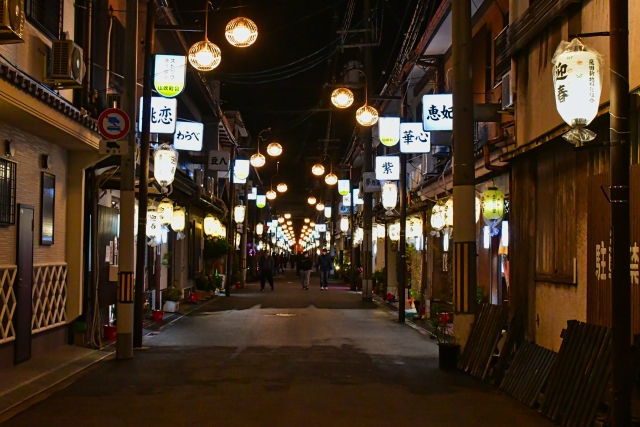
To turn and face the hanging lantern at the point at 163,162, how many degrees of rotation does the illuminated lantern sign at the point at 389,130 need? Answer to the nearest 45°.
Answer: approximately 45° to its right

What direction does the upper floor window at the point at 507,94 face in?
to the viewer's left

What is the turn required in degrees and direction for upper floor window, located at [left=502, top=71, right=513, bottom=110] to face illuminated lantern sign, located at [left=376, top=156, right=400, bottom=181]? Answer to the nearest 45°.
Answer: approximately 90° to its right

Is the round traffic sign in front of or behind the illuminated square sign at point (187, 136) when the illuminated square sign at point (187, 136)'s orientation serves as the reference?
in front

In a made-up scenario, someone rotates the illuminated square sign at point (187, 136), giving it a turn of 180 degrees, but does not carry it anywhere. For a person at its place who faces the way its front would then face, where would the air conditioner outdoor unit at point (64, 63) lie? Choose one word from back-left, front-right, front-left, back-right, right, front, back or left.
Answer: back

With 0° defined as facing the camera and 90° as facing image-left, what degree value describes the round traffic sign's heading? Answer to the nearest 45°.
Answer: approximately 0°

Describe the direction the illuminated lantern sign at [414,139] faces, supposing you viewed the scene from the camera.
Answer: facing the viewer

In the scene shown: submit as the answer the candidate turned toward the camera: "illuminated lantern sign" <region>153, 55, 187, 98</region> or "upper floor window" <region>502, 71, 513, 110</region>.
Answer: the illuminated lantern sign

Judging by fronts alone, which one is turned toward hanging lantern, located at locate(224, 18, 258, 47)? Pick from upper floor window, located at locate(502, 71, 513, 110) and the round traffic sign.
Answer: the upper floor window

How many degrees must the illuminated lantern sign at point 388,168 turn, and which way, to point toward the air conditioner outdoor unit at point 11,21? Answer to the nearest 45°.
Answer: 0° — it already faces it

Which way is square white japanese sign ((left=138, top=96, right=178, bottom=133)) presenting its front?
toward the camera

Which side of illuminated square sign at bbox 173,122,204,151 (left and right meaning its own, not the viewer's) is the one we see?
front

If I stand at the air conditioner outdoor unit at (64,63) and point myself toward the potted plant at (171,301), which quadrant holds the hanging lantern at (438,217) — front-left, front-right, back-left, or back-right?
front-right

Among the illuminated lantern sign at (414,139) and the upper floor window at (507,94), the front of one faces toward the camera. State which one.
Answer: the illuminated lantern sign
